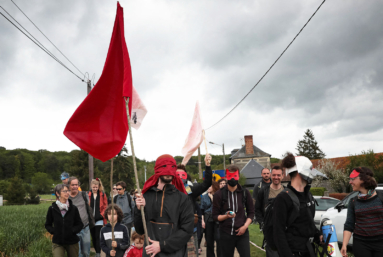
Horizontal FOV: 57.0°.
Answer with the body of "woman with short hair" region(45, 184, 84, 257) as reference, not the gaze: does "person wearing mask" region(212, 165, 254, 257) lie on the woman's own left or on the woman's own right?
on the woman's own left

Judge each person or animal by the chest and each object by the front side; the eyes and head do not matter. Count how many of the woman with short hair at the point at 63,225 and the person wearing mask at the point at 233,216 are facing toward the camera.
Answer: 2

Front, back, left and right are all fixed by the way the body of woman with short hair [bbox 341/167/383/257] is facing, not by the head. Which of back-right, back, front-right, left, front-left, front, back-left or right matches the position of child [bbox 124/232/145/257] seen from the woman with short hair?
front-right

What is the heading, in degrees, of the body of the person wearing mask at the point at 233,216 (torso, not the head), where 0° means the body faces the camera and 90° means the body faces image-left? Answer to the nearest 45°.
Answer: approximately 0°

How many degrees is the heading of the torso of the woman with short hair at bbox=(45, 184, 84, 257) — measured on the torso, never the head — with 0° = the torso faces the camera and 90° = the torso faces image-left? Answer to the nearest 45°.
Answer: approximately 0°

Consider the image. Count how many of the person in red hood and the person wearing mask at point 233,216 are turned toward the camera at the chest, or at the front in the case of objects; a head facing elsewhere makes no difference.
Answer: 2
